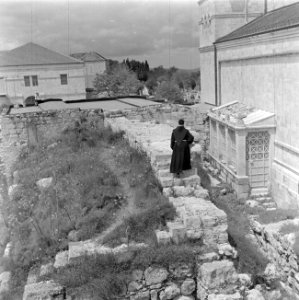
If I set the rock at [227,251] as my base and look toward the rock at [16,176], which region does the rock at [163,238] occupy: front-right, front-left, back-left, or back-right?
front-left

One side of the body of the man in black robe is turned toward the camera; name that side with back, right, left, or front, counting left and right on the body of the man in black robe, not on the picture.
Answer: back

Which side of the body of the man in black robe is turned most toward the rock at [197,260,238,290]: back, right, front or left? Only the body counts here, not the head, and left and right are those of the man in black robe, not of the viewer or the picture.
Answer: back

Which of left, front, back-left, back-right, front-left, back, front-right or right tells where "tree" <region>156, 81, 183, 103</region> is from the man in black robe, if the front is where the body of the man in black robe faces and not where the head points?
front

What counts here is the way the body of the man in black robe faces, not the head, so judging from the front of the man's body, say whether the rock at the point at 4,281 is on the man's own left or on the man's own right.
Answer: on the man's own left

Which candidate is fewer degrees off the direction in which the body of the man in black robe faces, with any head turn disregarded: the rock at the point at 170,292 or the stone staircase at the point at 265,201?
the stone staircase

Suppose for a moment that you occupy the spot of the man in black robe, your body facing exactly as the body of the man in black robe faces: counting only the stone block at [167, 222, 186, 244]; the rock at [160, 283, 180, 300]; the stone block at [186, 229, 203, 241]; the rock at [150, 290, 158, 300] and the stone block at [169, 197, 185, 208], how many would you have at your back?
5

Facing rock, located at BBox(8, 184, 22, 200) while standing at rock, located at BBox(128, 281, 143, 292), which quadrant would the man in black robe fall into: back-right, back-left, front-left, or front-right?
front-right

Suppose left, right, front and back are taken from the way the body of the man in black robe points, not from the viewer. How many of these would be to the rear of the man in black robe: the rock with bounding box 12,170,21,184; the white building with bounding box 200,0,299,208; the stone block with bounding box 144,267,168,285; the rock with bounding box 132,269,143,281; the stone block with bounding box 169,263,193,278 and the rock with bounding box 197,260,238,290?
4

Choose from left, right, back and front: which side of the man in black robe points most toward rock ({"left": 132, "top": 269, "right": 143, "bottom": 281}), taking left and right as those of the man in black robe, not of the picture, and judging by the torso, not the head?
back

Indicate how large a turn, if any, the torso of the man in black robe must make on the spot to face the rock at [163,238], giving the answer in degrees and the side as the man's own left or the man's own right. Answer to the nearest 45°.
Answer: approximately 180°

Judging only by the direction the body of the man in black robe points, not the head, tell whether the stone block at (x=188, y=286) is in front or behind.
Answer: behind

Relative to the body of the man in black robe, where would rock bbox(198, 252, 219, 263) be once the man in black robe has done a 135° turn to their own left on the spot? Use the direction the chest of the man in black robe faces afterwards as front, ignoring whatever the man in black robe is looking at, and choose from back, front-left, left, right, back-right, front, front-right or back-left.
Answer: front-left

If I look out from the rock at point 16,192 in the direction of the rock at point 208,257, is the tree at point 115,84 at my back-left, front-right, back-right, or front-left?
back-left

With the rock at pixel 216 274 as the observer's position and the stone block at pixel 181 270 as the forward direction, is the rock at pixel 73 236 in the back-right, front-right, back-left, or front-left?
front-right

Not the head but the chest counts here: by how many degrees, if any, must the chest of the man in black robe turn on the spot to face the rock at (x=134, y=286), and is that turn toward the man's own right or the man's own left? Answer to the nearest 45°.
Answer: approximately 180°

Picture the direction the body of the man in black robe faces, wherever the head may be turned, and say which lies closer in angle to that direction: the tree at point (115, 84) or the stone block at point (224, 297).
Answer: the tree

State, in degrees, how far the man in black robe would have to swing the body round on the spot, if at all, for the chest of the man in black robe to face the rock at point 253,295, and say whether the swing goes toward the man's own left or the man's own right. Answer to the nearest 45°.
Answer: approximately 135° to the man's own right
